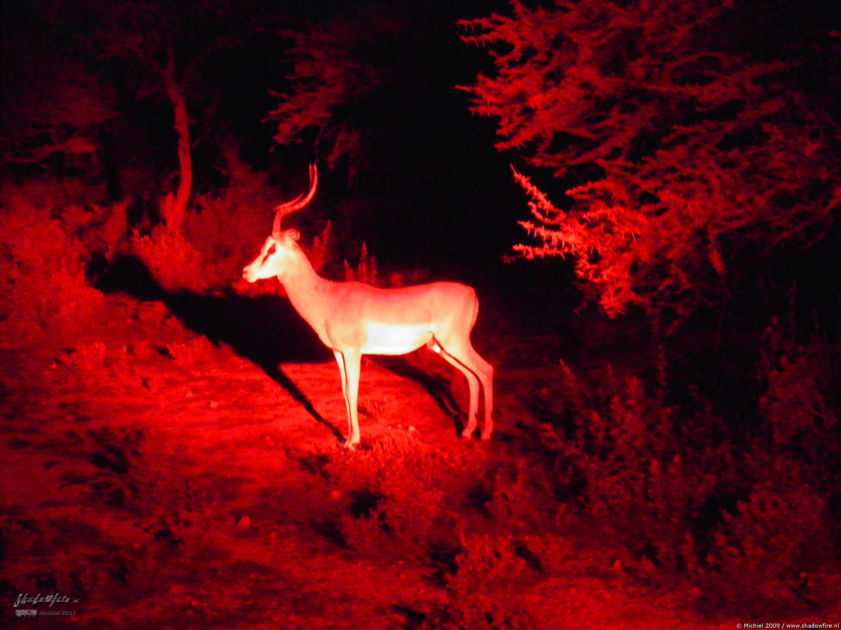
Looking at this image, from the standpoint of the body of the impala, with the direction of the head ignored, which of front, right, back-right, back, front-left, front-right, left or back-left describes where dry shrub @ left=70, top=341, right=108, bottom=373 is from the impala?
front-right

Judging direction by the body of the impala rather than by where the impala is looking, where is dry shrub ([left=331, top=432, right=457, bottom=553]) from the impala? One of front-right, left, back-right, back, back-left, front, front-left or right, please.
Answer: left

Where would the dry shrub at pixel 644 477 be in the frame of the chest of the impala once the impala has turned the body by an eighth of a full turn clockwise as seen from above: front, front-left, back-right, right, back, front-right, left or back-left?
back

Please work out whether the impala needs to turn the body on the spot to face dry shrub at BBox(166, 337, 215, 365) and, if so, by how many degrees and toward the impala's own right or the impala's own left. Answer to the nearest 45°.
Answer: approximately 45° to the impala's own right

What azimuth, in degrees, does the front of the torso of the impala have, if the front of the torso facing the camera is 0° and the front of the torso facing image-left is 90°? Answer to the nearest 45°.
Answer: approximately 90°

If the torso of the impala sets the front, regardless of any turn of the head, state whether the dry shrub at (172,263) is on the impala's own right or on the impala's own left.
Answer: on the impala's own right

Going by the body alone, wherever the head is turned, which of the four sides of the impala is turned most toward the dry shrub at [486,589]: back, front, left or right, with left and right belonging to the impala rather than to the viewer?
left

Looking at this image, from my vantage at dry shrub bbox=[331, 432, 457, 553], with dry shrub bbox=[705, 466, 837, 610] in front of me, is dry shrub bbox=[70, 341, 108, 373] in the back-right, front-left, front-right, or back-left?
back-left
